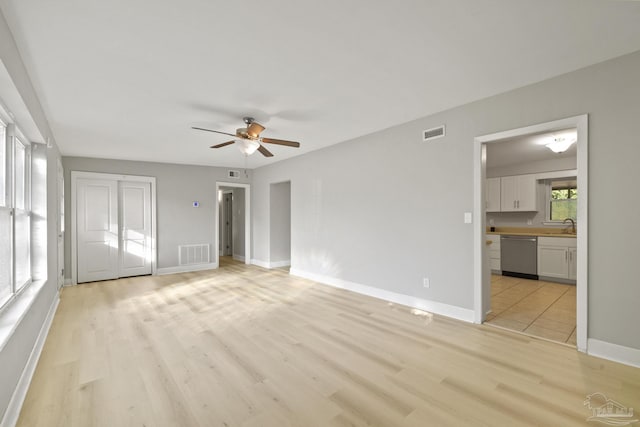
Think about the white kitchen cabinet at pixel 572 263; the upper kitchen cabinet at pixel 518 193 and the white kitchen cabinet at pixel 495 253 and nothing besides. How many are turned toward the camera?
3

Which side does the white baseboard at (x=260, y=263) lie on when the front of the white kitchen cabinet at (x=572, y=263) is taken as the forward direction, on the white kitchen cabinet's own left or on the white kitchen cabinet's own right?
on the white kitchen cabinet's own right

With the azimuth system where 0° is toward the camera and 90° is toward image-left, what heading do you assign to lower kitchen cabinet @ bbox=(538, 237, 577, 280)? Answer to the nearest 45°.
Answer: approximately 0°

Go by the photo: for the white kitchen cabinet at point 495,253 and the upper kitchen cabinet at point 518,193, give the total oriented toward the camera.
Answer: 2

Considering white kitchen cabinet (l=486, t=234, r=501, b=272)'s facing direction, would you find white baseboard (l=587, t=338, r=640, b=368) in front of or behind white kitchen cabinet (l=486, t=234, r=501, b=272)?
in front

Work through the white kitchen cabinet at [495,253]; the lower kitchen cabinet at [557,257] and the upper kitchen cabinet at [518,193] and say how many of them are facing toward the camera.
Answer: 3

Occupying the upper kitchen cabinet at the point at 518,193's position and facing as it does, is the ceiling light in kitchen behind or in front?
in front

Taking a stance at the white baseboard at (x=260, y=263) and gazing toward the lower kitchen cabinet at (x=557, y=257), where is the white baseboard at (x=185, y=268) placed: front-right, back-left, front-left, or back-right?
back-right
